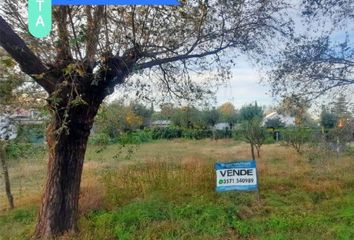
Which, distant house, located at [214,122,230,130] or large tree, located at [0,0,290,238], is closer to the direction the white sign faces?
the large tree

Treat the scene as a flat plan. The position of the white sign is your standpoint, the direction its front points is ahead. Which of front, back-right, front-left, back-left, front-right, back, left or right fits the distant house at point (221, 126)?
back

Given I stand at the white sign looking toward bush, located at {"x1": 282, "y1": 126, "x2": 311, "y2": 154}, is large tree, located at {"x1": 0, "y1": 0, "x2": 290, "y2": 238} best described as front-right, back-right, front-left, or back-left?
back-left

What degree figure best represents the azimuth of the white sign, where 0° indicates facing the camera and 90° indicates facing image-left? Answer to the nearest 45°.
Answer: approximately 0°

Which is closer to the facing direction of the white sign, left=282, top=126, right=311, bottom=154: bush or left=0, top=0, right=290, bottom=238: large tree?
the large tree

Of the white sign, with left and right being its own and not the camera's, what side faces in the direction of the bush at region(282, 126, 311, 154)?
back
